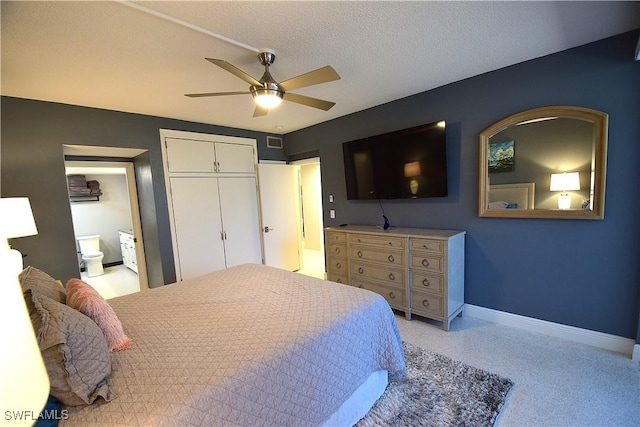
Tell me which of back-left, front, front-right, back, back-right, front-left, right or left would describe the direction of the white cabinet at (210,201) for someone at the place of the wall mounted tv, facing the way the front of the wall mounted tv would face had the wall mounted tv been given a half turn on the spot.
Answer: back-left

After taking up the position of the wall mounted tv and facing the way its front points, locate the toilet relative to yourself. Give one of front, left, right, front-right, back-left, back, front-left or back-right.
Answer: front-right

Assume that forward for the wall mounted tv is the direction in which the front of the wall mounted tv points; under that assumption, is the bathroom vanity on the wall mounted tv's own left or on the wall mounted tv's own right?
on the wall mounted tv's own right

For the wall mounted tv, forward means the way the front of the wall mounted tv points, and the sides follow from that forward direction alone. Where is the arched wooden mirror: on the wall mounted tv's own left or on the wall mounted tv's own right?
on the wall mounted tv's own left

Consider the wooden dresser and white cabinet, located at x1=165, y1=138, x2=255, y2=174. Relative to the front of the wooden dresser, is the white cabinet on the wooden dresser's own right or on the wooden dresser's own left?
on the wooden dresser's own right
